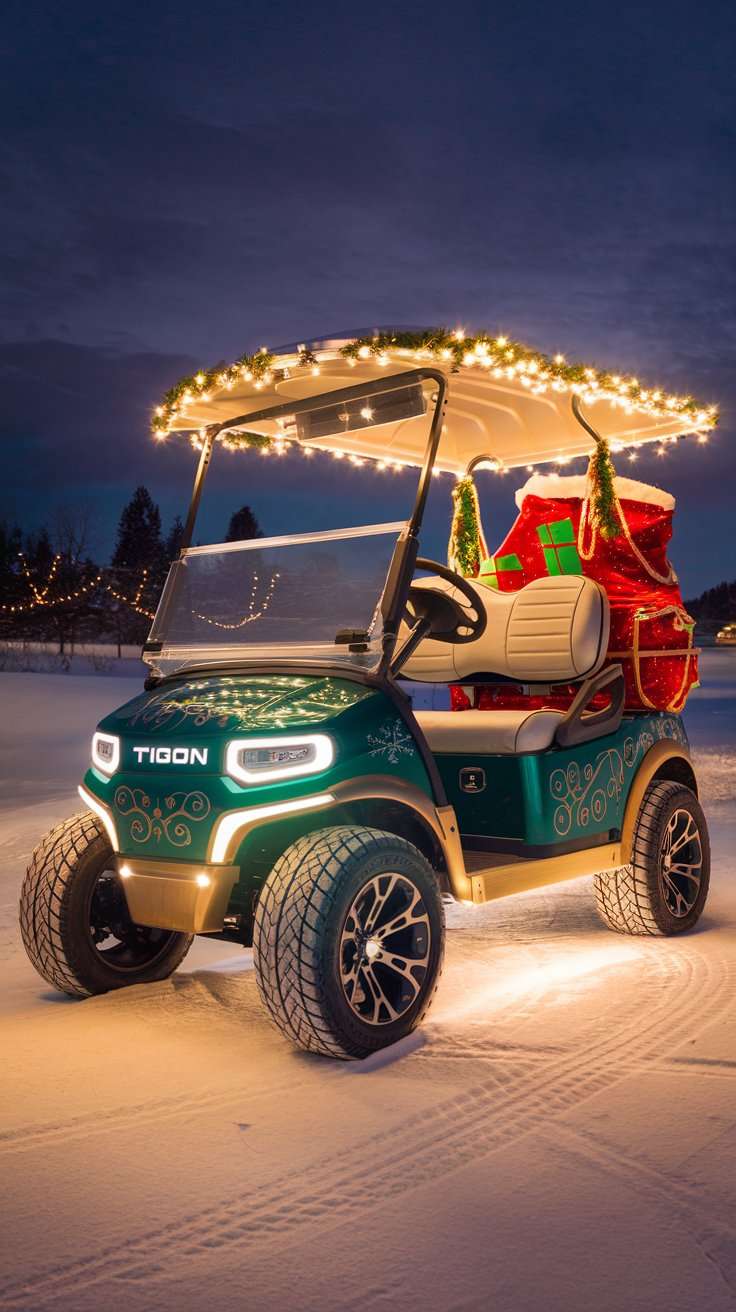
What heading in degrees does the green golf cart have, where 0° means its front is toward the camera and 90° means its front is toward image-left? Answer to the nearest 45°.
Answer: approximately 45°
